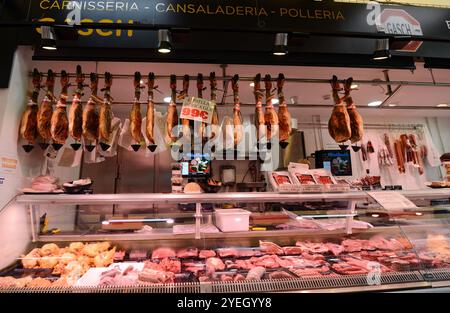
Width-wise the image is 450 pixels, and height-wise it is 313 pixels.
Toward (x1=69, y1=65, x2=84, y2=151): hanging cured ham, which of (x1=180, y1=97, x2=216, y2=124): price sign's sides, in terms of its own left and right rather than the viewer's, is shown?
right

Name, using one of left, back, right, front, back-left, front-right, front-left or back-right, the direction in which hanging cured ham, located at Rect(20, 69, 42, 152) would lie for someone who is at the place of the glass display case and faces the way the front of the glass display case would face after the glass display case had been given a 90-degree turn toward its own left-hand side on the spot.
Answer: back

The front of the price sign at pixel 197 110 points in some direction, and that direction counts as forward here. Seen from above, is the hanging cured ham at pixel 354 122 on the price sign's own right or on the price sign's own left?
on the price sign's own left

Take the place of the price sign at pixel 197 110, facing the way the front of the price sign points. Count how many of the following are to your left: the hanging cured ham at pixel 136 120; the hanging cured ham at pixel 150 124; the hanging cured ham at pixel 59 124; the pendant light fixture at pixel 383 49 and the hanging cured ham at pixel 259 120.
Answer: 2

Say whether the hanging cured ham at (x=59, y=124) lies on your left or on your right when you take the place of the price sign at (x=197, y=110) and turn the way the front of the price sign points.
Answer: on your right

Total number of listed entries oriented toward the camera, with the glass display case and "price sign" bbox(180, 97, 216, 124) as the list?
2

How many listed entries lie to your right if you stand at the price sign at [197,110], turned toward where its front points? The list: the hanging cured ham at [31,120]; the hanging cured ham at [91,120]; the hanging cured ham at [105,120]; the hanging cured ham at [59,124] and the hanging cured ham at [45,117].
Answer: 5

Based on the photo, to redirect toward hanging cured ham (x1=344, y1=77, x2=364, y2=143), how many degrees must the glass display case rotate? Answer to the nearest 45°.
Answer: approximately 90° to its left

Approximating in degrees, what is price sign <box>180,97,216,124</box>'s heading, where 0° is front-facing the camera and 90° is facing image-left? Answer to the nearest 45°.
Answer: approximately 0°
